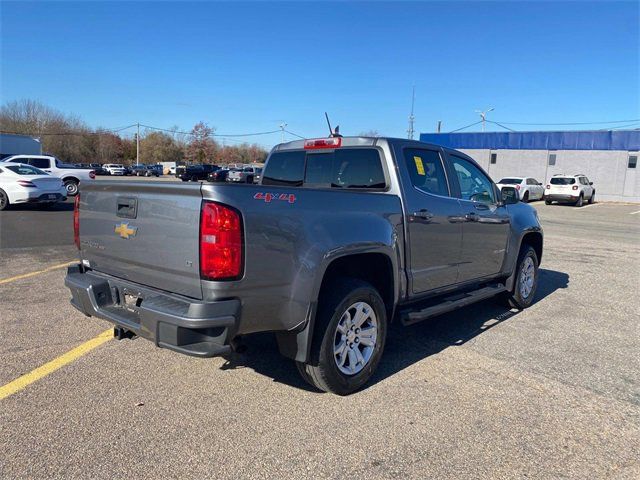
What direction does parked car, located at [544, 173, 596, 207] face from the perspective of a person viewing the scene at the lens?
facing away from the viewer and to the right of the viewer

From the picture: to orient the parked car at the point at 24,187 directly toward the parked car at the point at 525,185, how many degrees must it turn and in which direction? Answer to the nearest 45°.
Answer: approximately 135° to its right

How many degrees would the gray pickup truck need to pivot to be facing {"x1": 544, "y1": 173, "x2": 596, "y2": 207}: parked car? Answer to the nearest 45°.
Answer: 0° — it already faces it

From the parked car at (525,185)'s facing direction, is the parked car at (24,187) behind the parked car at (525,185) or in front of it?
behind

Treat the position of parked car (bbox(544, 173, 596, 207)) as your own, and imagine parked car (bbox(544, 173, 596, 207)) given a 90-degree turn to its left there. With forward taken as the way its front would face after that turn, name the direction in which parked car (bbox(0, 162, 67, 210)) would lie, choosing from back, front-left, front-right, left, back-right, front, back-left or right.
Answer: left

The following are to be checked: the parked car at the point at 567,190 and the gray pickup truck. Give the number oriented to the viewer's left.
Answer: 0

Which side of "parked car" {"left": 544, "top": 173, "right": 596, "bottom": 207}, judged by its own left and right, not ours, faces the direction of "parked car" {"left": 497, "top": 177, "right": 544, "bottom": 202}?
left

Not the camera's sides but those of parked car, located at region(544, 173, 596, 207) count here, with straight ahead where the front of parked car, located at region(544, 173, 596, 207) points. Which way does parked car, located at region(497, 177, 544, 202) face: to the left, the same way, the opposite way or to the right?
the same way

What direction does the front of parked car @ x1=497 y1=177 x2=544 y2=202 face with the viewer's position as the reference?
facing away from the viewer and to the right of the viewer

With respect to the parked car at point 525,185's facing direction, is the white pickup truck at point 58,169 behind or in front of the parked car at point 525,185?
behind

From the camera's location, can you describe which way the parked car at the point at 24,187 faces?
facing away from the viewer and to the left of the viewer

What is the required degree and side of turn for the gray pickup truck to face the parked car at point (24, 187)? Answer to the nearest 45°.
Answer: approximately 90° to its left

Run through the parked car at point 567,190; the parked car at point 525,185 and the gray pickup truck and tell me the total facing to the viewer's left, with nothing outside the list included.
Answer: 0

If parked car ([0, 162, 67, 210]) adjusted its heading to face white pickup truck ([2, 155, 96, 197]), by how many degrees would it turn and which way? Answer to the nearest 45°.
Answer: approximately 45° to its right

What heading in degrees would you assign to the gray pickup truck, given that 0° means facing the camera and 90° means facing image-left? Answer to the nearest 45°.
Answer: approximately 225°

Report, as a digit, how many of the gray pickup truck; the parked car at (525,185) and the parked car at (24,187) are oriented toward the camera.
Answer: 0
